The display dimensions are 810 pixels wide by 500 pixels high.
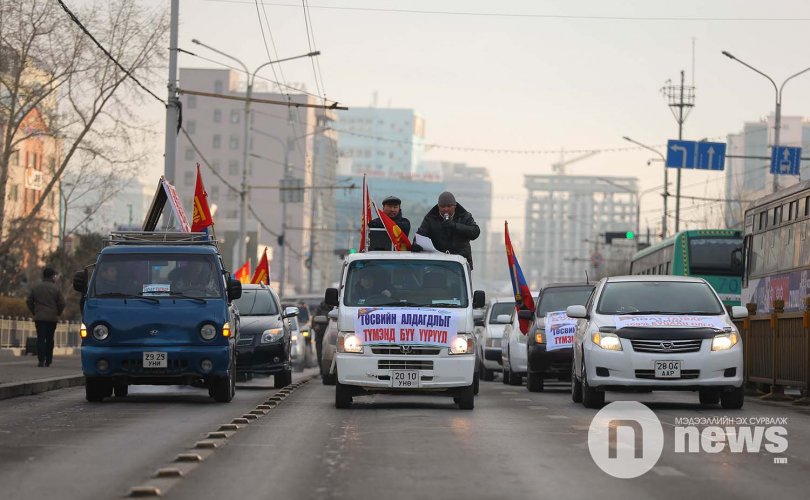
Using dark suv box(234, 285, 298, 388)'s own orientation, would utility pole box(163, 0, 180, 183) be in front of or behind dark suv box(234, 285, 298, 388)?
behind

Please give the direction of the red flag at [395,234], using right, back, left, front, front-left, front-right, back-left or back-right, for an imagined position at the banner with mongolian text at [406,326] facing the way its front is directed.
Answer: back

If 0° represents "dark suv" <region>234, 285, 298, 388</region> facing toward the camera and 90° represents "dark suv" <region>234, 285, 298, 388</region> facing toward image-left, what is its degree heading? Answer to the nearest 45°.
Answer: approximately 0°

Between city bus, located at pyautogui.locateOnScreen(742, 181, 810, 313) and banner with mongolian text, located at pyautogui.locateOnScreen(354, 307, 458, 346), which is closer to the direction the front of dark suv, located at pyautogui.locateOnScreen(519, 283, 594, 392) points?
the banner with mongolian text
